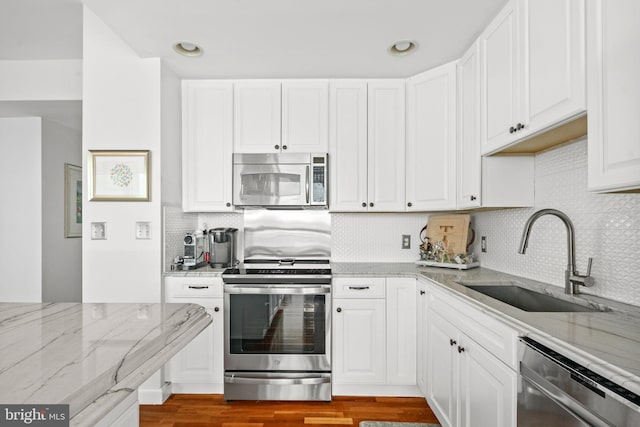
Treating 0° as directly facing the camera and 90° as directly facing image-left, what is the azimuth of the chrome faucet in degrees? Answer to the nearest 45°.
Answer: approximately 45°

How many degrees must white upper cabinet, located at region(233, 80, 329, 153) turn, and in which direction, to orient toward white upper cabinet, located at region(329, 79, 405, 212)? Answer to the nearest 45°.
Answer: approximately 90° to its left

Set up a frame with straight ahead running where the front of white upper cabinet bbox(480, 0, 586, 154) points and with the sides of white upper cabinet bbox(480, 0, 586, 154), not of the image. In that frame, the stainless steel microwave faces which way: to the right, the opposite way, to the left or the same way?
to the left

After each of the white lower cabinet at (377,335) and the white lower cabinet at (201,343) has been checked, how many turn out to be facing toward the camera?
2

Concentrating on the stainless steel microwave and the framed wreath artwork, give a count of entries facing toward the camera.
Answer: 2

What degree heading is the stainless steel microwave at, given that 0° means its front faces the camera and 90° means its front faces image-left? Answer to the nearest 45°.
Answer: approximately 0°

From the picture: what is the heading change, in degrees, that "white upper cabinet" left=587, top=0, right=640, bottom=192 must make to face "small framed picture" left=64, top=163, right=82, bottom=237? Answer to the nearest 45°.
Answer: approximately 45° to its right

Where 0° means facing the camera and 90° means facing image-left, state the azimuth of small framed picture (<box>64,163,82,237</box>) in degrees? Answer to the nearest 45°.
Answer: approximately 315°

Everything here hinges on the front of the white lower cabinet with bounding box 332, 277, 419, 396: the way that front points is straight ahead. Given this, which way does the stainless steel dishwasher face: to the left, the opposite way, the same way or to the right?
to the right

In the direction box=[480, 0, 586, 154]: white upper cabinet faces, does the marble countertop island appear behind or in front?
in front
